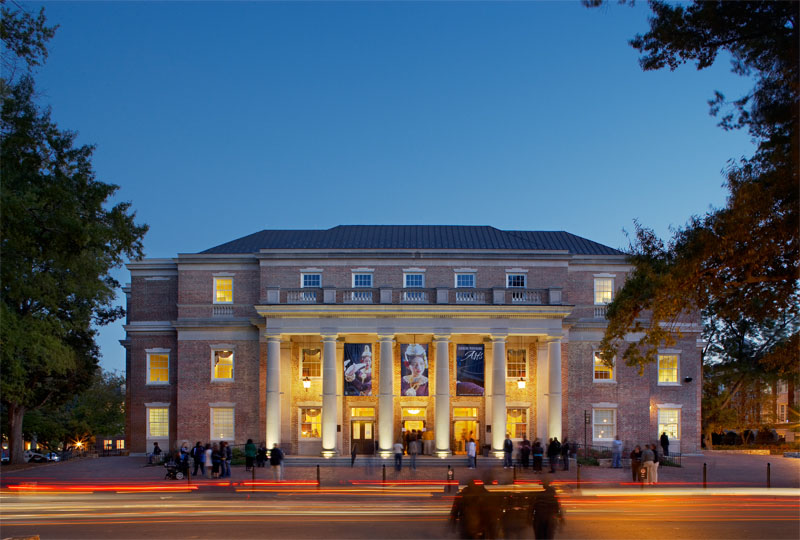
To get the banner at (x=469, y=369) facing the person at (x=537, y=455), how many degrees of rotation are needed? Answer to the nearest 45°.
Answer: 0° — it already faces them

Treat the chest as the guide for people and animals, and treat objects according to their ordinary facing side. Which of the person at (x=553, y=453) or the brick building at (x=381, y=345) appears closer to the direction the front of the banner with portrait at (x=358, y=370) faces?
the person

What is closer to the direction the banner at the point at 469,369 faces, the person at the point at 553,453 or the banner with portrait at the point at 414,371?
the person

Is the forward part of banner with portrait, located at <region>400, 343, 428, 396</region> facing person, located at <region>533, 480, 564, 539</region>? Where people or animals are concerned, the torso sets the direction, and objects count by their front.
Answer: yes

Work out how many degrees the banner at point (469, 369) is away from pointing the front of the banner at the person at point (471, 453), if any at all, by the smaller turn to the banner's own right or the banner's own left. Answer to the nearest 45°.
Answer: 0° — it already faces them
